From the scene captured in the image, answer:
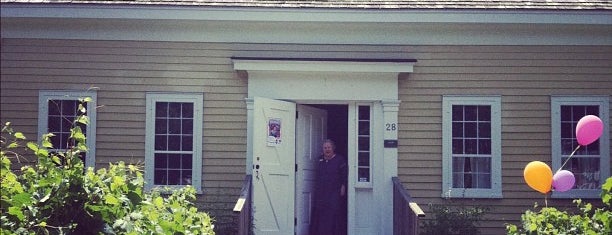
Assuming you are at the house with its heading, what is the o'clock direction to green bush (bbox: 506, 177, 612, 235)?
The green bush is roughly at 11 o'clock from the house.

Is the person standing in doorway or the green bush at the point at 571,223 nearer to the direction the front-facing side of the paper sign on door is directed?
the green bush

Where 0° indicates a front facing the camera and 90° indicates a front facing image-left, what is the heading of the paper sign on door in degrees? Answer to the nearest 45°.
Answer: approximately 0°

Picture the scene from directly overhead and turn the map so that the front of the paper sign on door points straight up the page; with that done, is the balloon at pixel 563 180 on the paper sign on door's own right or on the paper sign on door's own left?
on the paper sign on door's own left

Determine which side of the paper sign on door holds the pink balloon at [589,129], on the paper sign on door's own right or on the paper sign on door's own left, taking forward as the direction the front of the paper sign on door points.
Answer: on the paper sign on door's own left

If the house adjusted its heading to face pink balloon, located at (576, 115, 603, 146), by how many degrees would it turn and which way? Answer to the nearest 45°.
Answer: approximately 45° to its left
